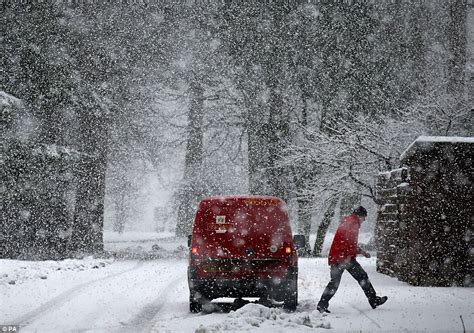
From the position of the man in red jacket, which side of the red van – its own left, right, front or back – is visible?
right

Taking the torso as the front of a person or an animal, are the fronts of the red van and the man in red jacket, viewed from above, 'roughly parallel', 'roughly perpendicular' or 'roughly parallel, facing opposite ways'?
roughly perpendicular

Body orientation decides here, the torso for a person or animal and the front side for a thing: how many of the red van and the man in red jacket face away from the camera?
1

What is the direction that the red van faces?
away from the camera

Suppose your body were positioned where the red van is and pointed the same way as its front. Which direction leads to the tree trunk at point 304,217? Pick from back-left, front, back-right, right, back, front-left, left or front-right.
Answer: front
